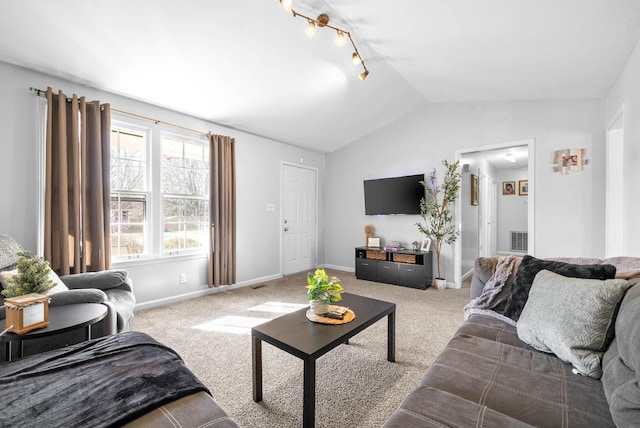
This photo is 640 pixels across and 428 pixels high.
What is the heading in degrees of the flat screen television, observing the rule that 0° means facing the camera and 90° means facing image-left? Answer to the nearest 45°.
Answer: approximately 45°

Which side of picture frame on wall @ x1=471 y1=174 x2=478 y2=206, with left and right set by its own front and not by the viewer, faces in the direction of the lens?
right

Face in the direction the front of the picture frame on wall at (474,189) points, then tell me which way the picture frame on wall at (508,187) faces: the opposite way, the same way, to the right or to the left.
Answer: to the right

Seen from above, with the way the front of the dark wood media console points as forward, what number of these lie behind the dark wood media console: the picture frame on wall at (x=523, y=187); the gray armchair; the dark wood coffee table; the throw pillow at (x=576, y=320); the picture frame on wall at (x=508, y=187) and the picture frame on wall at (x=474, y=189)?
3

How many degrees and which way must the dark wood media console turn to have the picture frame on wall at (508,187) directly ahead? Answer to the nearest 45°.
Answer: approximately 180°

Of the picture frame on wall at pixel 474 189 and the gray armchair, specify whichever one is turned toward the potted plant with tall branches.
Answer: the gray armchair

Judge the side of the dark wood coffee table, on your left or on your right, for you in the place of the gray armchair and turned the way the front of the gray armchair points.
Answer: on your right

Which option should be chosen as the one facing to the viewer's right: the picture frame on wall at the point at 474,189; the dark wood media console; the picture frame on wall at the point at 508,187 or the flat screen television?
the picture frame on wall at the point at 474,189

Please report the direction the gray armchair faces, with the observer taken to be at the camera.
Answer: facing to the right of the viewer

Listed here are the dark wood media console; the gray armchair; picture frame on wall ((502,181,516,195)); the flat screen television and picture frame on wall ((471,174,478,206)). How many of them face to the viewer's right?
2
